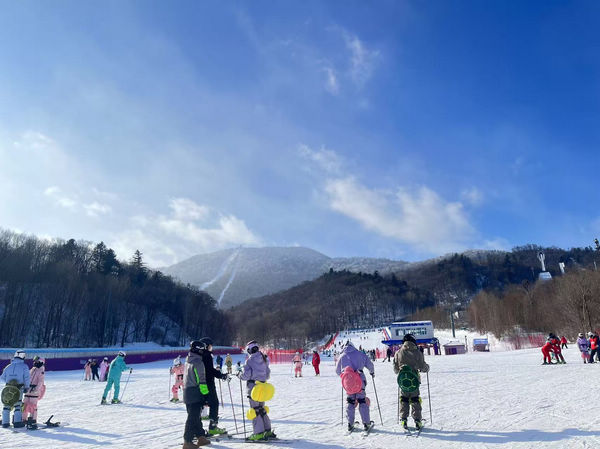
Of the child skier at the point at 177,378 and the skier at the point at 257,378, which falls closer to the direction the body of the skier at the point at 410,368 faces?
the child skier

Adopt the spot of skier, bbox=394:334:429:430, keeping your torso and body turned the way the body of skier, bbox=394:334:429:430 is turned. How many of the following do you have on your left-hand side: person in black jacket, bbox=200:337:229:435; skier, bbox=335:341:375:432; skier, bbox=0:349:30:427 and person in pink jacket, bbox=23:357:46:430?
4

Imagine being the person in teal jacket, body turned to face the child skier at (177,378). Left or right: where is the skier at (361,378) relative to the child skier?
right

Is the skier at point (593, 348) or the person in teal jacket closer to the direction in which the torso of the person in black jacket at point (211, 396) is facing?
the skier

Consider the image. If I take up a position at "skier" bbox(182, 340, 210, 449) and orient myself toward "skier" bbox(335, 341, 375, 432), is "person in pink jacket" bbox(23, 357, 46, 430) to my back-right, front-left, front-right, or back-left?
back-left

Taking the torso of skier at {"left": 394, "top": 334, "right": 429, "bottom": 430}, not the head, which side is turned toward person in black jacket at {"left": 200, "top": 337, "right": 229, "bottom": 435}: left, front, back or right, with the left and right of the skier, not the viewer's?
left

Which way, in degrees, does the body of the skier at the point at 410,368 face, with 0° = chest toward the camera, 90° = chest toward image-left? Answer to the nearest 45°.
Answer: approximately 180°

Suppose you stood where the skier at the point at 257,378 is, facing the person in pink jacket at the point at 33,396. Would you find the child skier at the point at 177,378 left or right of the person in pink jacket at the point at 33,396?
right
